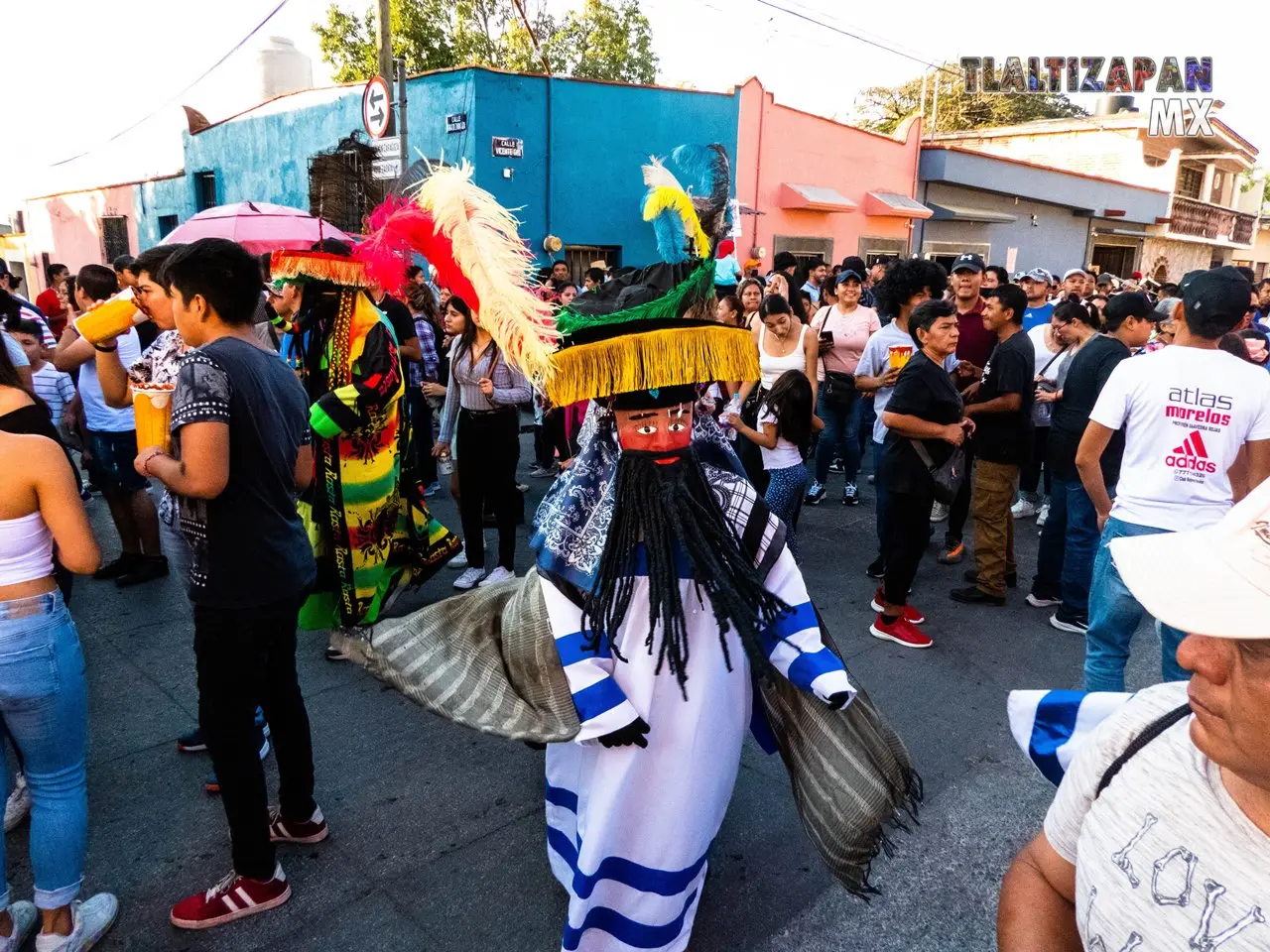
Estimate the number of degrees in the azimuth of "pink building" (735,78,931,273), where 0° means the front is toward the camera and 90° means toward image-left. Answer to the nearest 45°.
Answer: approximately 315°

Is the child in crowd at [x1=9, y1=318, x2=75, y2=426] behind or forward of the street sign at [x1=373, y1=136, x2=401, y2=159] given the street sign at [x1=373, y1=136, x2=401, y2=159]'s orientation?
forward

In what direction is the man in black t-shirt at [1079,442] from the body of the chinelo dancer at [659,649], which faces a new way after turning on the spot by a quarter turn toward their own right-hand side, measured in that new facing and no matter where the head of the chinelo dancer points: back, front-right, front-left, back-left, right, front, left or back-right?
back-right

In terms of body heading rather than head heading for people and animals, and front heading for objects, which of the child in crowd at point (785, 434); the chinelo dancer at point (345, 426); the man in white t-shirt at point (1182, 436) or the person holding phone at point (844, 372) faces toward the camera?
the person holding phone

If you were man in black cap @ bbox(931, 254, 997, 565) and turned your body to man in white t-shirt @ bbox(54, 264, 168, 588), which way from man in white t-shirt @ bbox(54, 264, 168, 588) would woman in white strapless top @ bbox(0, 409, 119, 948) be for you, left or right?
left

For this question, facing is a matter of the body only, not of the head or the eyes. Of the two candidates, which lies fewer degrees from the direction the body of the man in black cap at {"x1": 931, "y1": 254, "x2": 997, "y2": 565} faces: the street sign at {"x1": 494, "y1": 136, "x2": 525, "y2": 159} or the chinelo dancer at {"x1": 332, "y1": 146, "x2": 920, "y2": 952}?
the chinelo dancer

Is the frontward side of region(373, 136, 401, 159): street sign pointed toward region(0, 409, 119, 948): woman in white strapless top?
yes

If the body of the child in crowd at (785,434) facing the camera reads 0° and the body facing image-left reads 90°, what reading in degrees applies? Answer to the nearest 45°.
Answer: approximately 135°

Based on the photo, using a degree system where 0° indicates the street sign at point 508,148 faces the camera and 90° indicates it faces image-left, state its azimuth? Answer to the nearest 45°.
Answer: approximately 0°

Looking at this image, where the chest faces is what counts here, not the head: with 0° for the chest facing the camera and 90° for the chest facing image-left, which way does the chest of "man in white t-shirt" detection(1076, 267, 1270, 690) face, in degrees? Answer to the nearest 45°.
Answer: approximately 180°
